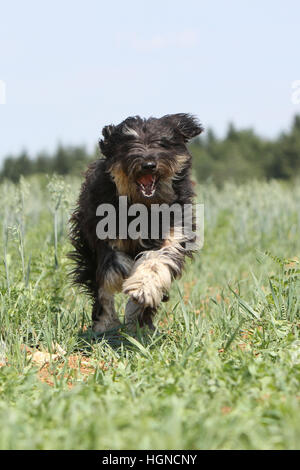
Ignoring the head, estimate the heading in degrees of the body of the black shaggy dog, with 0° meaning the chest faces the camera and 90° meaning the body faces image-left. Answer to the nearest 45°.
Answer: approximately 0°
